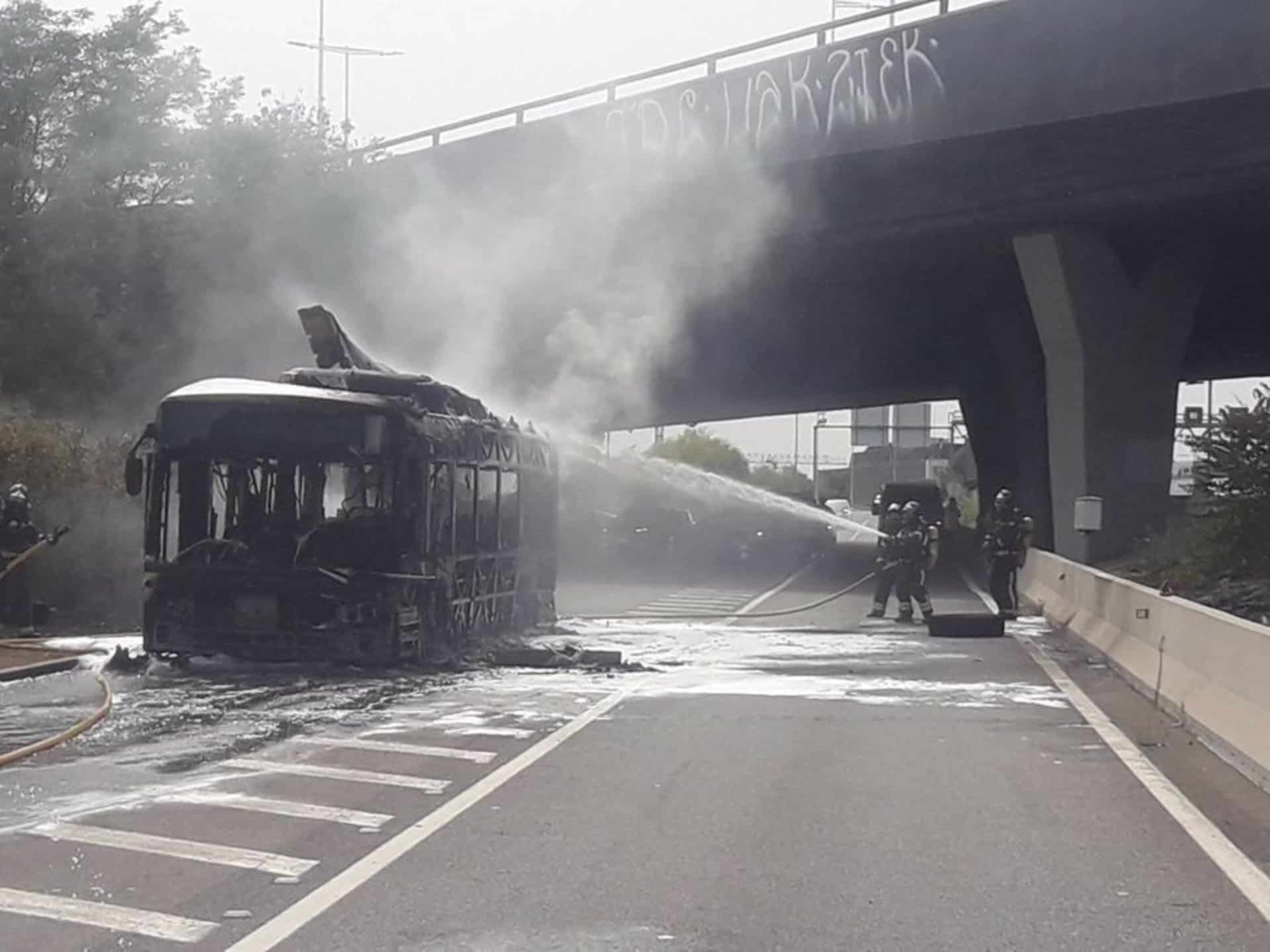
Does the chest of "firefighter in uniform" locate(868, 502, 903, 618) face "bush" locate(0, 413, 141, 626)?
yes

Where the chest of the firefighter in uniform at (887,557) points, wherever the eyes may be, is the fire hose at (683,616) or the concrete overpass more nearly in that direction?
the fire hose

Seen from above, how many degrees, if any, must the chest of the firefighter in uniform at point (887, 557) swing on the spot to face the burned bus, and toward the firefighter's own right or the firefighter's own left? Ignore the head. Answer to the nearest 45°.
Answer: approximately 45° to the firefighter's own left

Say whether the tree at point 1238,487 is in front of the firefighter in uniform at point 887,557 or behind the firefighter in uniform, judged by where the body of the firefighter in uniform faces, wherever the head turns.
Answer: behind

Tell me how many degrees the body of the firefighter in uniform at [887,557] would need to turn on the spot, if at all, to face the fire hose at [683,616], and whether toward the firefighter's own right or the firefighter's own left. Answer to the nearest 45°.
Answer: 0° — they already face it

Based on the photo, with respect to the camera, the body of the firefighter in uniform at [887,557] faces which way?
to the viewer's left

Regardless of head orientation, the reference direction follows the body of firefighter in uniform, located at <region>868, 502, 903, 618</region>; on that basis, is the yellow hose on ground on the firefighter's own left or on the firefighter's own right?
on the firefighter's own left

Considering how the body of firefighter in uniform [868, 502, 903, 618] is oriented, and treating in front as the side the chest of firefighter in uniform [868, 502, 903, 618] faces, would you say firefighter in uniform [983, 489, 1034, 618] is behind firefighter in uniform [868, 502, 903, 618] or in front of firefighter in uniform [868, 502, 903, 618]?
behind
